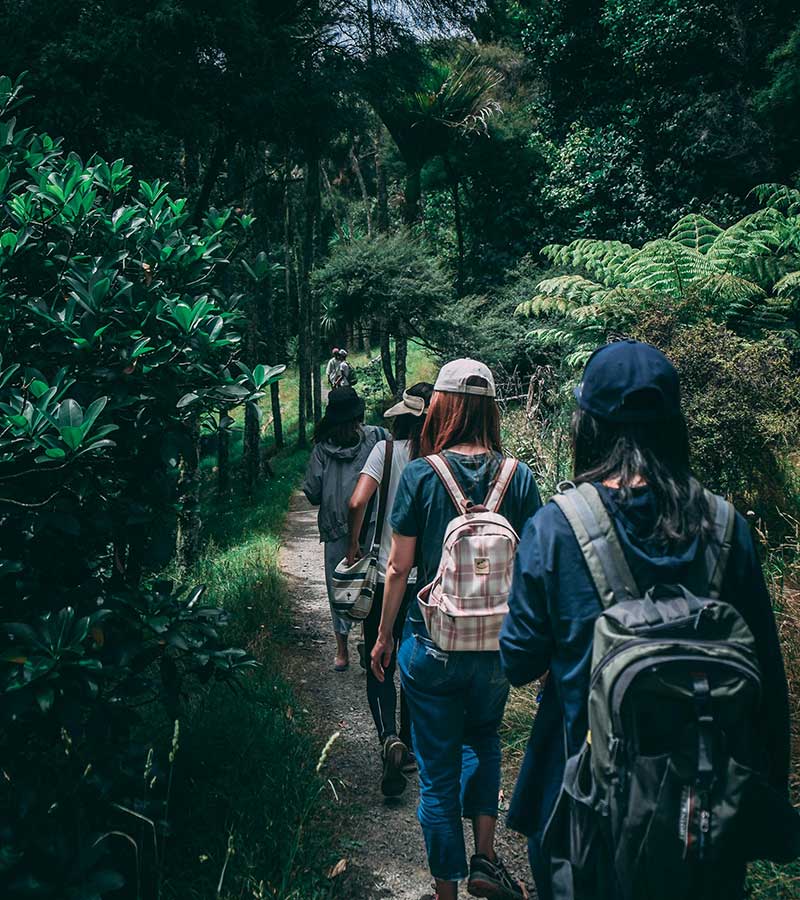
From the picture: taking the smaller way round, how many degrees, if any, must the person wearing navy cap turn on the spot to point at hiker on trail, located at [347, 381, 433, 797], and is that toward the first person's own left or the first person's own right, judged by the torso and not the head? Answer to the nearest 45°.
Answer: approximately 45° to the first person's own left

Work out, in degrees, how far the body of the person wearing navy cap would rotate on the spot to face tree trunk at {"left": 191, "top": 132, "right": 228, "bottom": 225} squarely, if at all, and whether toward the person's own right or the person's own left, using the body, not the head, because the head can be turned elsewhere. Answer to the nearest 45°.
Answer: approximately 45° to the person's own left

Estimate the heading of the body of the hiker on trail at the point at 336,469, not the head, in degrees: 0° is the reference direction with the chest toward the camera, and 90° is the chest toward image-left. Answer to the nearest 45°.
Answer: approximately 180°

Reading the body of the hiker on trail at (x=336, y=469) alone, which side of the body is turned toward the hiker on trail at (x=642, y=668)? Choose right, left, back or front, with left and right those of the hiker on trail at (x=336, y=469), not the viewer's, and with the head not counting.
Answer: back

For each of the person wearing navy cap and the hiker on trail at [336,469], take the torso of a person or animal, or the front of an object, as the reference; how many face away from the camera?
2

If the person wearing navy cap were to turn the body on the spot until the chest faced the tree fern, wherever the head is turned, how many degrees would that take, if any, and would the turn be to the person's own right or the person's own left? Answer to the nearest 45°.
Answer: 0° — they already face it

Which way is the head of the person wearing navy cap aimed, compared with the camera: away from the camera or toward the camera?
away from the camera

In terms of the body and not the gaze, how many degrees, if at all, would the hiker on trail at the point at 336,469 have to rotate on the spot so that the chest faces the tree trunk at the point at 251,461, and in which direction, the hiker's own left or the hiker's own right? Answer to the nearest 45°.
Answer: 0° — they already face it

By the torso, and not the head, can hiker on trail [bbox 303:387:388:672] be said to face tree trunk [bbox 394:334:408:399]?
yes

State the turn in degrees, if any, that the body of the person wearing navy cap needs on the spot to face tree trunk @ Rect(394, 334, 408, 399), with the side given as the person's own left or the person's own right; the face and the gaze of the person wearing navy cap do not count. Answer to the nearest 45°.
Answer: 0° — they already face it

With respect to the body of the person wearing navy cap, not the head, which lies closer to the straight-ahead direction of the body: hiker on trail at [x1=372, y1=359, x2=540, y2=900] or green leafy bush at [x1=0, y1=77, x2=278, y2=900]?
the hiker on trail

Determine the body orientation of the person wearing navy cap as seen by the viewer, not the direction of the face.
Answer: away from the camera
